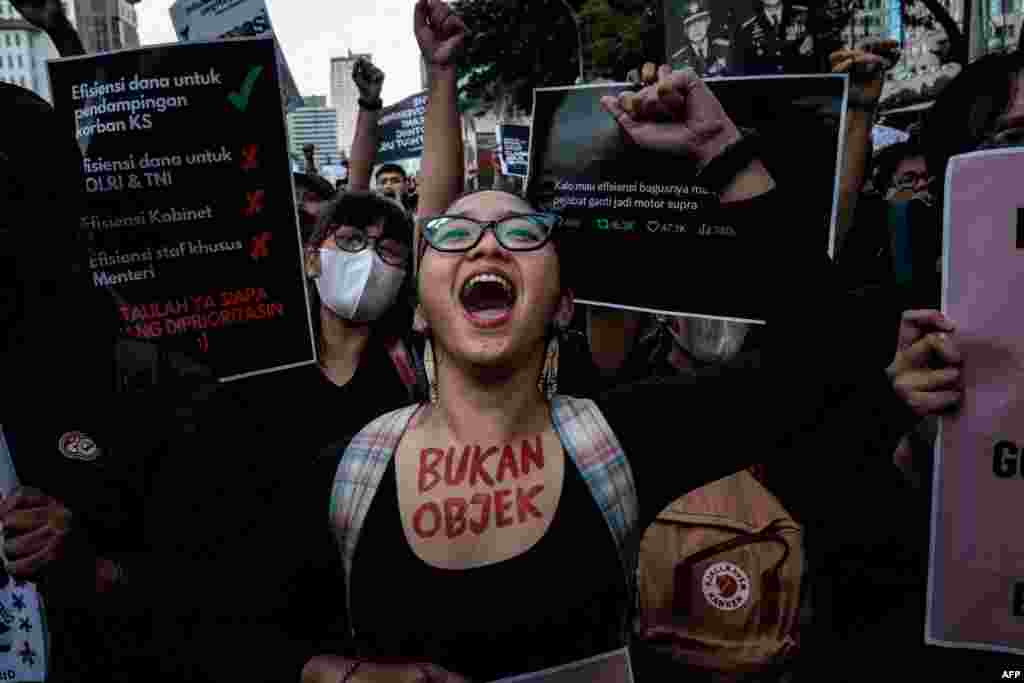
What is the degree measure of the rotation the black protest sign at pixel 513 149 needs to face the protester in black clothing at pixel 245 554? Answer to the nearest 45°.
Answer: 0° — it already faces them

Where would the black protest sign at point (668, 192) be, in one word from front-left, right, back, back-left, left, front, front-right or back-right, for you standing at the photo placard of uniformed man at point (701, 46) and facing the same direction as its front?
front

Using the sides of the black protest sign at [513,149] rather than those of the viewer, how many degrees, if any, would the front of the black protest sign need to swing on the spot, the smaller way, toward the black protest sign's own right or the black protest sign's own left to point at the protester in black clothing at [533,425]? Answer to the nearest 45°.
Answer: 0° — it already faces them

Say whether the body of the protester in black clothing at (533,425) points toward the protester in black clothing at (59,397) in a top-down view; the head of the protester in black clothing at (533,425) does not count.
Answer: no

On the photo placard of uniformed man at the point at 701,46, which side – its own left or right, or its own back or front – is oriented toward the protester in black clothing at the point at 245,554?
front

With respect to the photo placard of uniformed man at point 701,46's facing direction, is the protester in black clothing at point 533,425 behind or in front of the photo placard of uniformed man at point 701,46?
in front

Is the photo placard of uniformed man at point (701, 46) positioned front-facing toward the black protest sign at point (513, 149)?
no

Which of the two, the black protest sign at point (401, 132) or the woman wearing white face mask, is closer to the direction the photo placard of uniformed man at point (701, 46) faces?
the woman wearing white face mask

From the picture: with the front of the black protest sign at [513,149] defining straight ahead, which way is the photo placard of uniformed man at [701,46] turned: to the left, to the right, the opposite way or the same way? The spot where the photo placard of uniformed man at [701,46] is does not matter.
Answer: the same way

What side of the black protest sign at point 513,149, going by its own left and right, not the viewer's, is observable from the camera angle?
front

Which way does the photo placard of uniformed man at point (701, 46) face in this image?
toward the camera

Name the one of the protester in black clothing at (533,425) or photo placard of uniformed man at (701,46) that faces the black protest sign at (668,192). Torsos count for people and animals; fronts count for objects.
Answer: the photo placard of uniformed man

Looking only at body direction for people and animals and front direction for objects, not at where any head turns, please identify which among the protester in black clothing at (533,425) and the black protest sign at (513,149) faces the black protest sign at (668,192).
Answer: the black protest sign at (513,149)

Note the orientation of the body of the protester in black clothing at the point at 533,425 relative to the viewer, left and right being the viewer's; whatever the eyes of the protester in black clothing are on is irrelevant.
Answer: facing the viewer

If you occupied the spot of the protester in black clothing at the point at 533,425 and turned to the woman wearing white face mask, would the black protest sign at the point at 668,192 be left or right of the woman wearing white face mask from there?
right

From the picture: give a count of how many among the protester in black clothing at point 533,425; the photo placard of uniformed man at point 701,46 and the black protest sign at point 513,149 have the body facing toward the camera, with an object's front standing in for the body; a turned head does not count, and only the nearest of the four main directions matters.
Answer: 3

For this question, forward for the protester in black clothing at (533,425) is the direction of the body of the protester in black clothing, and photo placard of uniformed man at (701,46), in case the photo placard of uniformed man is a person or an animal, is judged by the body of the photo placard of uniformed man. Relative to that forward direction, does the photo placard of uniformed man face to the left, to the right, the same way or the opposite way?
the same way

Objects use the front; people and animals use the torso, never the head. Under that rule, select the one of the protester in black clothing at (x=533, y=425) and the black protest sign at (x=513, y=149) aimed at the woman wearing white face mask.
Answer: the black protest sign
